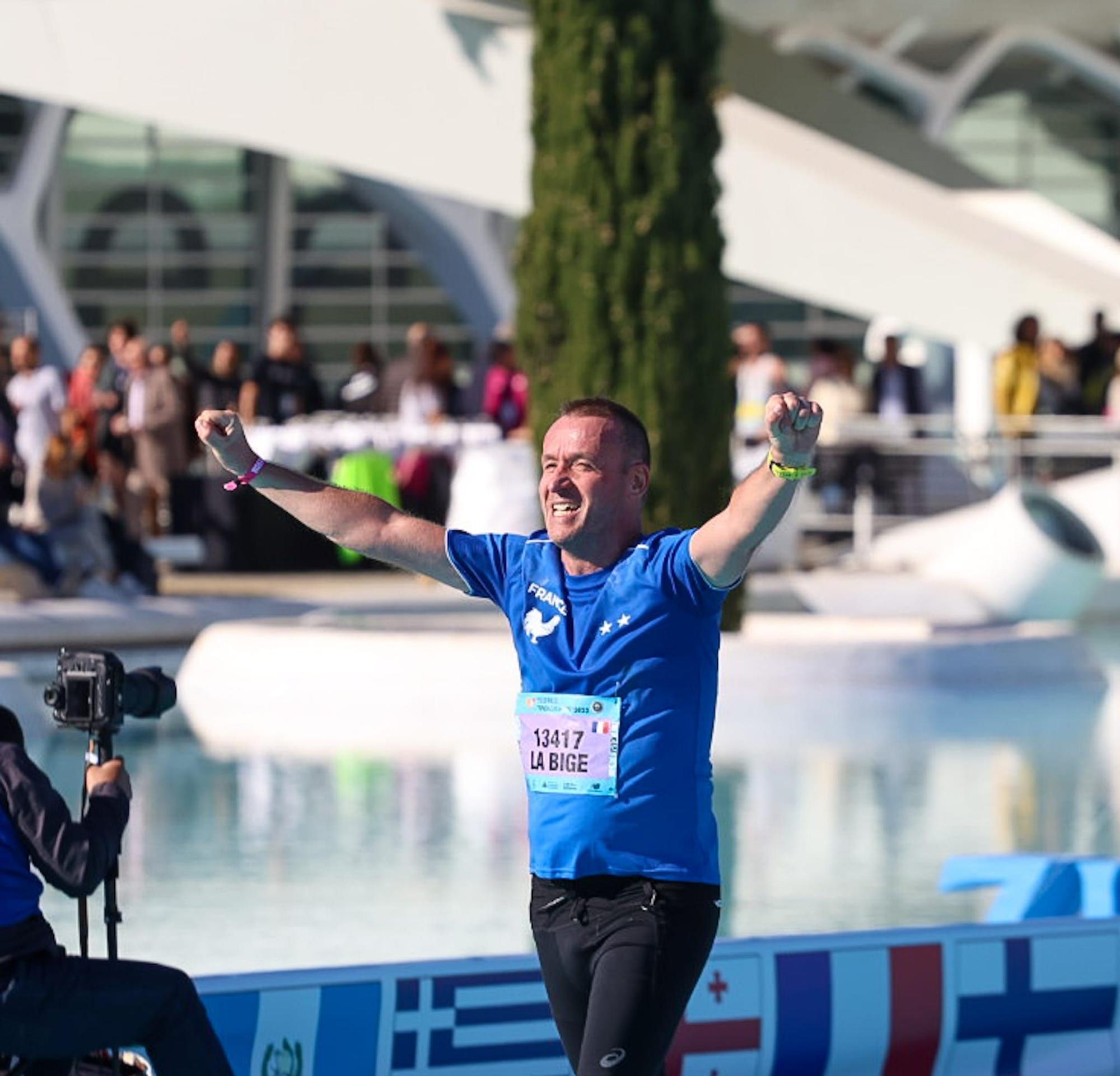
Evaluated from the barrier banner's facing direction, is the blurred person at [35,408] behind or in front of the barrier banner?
behind

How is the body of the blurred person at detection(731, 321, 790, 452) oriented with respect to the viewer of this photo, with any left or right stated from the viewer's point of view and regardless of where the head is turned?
facing the viewer and to the left of the viewer

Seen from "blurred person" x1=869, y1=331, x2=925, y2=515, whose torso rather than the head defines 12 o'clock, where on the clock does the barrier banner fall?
The barrier banner is roughly at 12 o'clock from the blurred person.

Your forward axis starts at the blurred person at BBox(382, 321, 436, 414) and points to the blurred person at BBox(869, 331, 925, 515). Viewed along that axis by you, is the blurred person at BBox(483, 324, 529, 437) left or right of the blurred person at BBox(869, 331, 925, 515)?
right

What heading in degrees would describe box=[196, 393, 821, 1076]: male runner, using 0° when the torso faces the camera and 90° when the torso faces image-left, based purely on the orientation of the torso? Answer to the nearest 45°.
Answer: approximately 45°

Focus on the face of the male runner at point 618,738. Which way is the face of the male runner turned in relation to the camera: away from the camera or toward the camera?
toward the camera

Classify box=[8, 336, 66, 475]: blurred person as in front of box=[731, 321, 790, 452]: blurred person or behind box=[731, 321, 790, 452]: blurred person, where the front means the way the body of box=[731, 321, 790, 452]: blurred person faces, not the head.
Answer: in front

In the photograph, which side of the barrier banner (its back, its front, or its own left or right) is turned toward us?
front

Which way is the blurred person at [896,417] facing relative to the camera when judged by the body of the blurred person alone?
toward the camera

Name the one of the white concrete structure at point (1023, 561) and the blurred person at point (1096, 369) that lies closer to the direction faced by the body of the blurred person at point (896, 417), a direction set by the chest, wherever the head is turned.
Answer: the white concrete structure

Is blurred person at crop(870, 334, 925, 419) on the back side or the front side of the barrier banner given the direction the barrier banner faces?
on the back side

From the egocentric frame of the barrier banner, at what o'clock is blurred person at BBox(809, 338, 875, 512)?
The blurred person is roughly at 6 o'clock from the barrier banner.

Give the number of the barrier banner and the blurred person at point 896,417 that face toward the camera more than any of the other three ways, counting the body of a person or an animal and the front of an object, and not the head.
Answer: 2

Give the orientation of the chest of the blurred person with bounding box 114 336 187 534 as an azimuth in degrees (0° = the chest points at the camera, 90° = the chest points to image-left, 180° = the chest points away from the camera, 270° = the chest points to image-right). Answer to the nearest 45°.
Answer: approximately 45°

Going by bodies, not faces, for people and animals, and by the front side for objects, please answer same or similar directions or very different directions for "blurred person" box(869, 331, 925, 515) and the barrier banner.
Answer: same or similar directions
